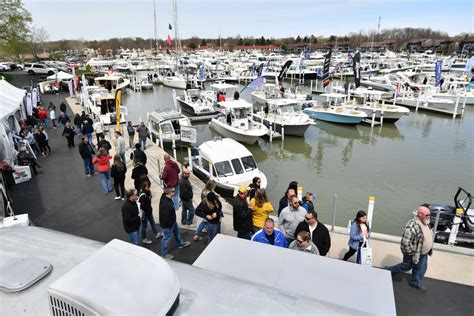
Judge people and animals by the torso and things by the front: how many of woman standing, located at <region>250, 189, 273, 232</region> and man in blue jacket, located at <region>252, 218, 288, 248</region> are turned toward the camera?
1

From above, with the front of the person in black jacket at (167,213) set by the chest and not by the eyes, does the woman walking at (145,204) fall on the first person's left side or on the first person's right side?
on the first person's left side

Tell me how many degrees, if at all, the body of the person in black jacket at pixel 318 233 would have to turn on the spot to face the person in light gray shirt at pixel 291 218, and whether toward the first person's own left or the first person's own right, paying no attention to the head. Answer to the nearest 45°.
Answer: approximately 90° to the first person's own right

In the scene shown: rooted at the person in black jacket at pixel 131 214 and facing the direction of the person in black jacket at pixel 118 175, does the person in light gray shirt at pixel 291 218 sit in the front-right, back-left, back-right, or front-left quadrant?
back-right

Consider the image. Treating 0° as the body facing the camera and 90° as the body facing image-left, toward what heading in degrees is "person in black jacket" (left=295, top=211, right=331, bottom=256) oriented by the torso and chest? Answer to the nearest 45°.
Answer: approximately 45°

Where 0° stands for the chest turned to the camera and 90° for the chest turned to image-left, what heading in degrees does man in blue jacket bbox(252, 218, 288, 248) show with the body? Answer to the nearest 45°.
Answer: approximately 0°
